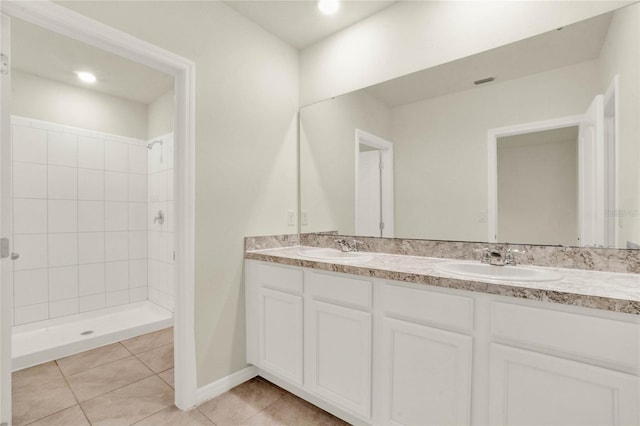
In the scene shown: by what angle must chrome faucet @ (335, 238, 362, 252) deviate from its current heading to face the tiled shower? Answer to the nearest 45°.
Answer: approximately 45° to its right

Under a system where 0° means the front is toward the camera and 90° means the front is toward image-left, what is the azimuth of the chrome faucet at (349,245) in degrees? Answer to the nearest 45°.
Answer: approximately 45°

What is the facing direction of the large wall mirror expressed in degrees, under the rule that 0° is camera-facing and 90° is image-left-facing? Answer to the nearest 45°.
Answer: approximately 45°

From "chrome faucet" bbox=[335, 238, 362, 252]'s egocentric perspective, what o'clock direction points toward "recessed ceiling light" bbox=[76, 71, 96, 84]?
The recessed ceiling light is roughly at 2 o'clock from the chrome faucet.

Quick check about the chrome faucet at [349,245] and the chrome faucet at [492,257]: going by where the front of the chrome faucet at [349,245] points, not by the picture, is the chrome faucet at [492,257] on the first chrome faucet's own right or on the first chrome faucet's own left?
on the first chrome faucet's own left
